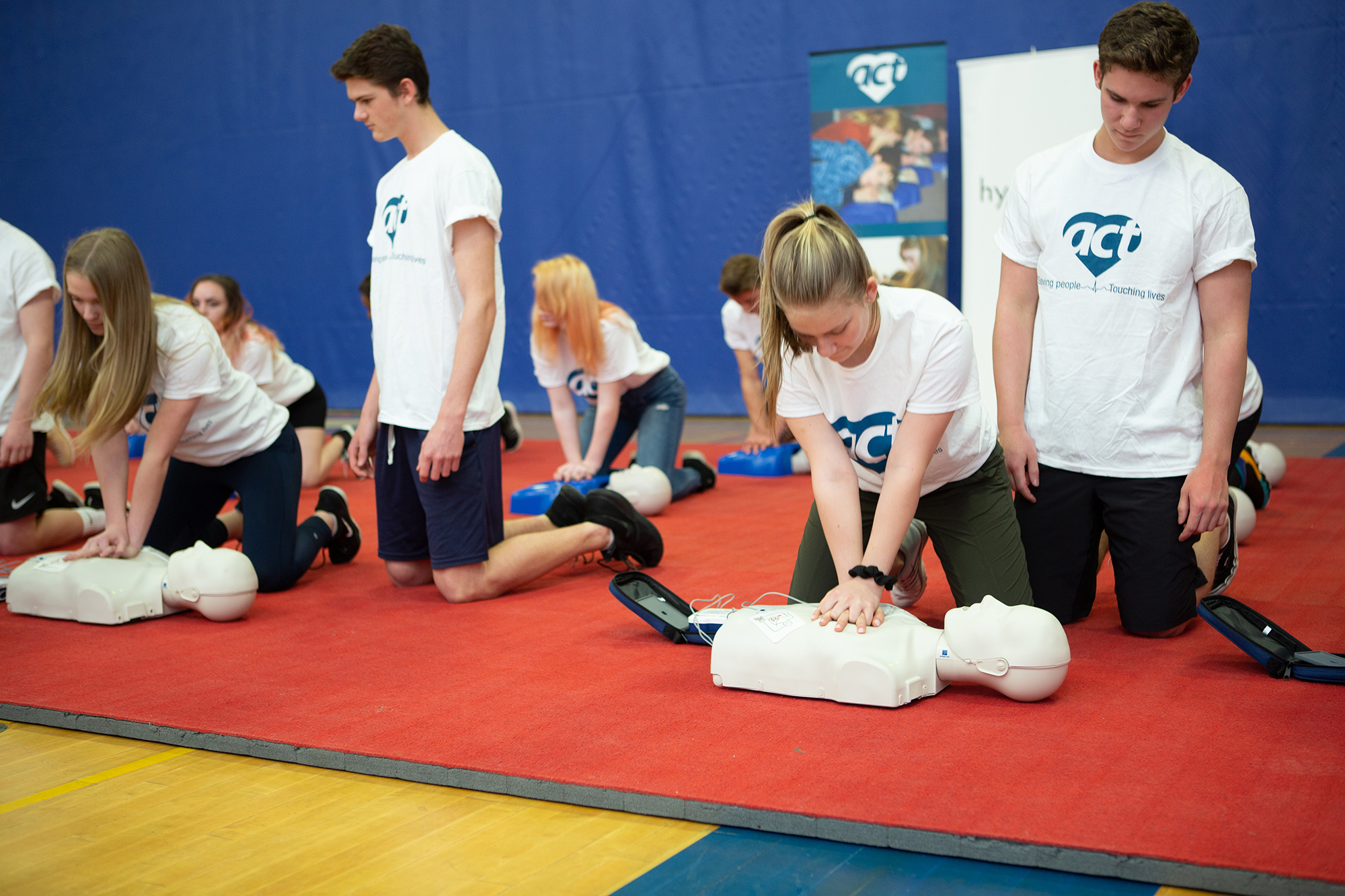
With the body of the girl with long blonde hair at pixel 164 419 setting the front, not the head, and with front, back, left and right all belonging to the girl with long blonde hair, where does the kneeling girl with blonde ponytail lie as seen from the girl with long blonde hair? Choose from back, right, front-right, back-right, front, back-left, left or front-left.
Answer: left

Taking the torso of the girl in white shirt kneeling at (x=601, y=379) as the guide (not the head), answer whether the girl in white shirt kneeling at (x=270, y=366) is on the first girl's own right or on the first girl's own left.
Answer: on the first girl's own right

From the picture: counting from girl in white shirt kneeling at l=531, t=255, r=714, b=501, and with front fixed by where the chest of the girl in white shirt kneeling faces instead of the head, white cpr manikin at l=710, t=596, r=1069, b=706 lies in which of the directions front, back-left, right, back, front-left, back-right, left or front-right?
front-left

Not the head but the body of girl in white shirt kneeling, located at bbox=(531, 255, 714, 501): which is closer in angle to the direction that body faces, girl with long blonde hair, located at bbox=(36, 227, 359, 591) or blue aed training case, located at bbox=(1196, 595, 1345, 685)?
the girl with long blonde hair

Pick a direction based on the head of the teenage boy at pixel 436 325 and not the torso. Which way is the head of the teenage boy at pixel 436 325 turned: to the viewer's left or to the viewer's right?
to the viewer's left

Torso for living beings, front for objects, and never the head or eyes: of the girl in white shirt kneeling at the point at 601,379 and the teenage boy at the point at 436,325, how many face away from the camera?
0

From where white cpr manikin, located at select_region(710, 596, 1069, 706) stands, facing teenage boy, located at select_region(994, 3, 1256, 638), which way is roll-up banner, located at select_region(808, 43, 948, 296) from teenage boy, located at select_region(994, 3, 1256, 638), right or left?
left

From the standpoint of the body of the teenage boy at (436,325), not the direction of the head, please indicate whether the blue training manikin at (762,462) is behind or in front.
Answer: behind

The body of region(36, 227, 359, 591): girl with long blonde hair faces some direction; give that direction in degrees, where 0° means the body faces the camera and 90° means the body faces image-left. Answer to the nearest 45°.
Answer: approximately 45°
